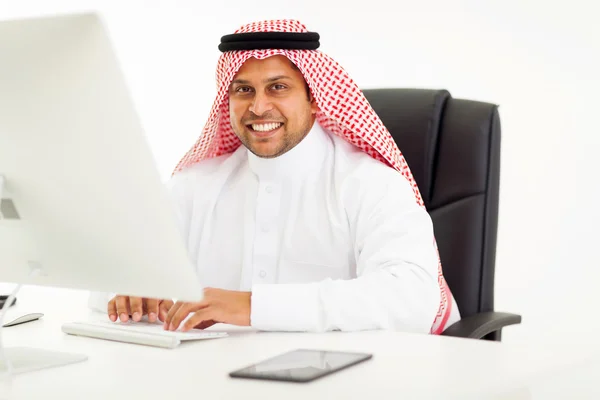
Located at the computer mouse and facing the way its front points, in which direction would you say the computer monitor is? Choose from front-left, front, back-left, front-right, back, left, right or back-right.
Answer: front-left

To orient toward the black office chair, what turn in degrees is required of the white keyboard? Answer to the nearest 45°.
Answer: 0° — it already faces it

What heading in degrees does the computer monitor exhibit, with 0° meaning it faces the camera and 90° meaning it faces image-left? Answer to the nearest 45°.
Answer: approximately 225°

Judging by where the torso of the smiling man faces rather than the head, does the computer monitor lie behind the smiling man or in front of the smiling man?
in front

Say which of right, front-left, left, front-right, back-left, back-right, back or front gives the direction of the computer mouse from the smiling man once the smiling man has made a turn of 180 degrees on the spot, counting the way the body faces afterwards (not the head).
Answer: back

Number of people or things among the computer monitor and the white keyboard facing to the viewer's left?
0

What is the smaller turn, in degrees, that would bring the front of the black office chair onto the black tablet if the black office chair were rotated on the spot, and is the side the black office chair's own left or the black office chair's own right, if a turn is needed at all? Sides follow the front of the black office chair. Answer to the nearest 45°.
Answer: approximately 45° to the black office chair's own left

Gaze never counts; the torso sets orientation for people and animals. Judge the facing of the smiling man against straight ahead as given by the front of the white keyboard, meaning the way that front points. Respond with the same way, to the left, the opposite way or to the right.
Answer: the opposite way

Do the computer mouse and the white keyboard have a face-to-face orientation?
no

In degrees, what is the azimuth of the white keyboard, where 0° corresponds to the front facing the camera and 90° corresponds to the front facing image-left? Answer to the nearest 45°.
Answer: approximately 225°

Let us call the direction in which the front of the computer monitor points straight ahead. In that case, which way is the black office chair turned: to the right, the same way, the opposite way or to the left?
the opposite way
